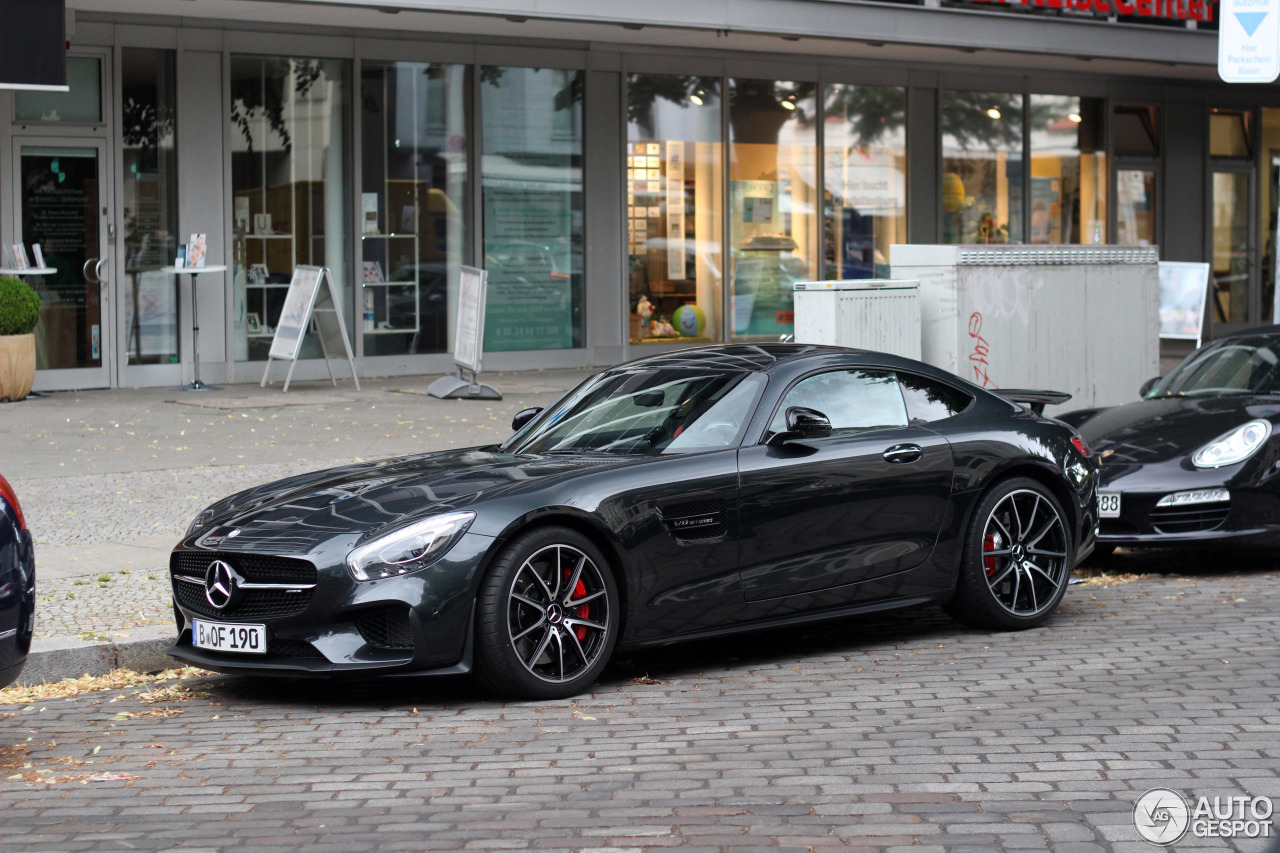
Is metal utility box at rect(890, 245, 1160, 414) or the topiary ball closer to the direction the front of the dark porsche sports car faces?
the topiary ball

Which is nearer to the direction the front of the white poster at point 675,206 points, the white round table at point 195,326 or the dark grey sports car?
the dark grey sports car

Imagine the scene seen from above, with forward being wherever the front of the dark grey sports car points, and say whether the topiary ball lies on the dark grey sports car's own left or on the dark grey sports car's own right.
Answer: on the dark grey sports car's own right

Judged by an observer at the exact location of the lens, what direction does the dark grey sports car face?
facing the viewer and to the left of the viewer

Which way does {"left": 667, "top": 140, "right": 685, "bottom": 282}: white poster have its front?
toward the camera

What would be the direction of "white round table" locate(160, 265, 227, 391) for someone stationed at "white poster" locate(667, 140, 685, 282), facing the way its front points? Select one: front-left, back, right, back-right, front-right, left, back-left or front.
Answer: front-right

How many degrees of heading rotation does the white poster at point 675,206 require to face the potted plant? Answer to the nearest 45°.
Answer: approximately 45° to its right

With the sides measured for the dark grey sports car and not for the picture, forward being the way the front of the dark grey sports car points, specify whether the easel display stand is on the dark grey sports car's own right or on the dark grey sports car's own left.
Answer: on the dark grey sports car's own right

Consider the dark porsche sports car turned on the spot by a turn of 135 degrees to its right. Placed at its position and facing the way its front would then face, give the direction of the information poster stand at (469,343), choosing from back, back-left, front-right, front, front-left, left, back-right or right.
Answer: front-left

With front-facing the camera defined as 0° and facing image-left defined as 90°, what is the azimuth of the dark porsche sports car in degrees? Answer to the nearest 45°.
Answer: approximately 45°

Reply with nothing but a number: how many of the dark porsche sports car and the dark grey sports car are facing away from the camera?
0

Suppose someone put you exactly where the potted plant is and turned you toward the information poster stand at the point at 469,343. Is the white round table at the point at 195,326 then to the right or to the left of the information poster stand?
left

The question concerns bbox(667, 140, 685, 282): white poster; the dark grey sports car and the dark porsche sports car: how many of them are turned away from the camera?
0

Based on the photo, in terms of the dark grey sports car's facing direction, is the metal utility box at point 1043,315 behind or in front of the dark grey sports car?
behind
